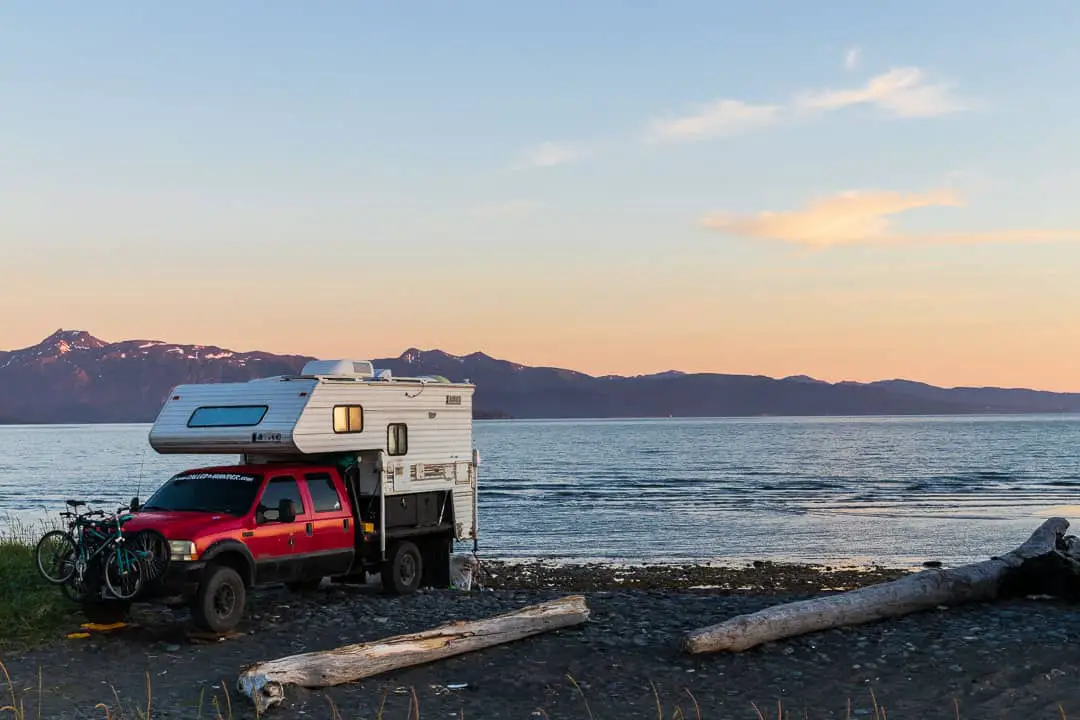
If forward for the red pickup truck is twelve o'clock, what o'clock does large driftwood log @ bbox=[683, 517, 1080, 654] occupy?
The large driftwood log is roughly at 8 o'clock from the red pickup truck.

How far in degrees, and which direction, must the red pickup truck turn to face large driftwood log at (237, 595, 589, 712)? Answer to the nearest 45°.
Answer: approximately 45° to its left

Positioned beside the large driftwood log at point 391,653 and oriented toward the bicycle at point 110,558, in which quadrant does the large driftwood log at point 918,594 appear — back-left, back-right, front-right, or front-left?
back-right
